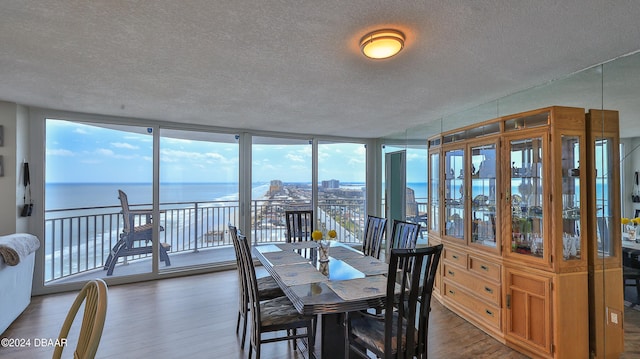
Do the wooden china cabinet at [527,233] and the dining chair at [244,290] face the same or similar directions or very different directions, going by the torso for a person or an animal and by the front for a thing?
very different directions

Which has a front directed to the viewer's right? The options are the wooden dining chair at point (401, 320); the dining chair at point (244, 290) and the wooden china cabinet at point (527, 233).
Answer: the dining chair

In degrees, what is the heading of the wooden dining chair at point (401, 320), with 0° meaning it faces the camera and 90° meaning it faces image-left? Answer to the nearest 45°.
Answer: approximately 135°

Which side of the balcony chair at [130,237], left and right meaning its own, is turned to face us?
right

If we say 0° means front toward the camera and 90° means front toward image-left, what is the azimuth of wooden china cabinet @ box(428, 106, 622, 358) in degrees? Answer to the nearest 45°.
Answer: approximately 45°

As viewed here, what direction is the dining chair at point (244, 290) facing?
to the viewer's right

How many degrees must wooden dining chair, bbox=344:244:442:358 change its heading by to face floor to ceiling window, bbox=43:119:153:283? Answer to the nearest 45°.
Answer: approximately 45° to its left

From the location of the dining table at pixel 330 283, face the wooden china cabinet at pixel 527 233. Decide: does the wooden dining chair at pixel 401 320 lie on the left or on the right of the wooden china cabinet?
right
